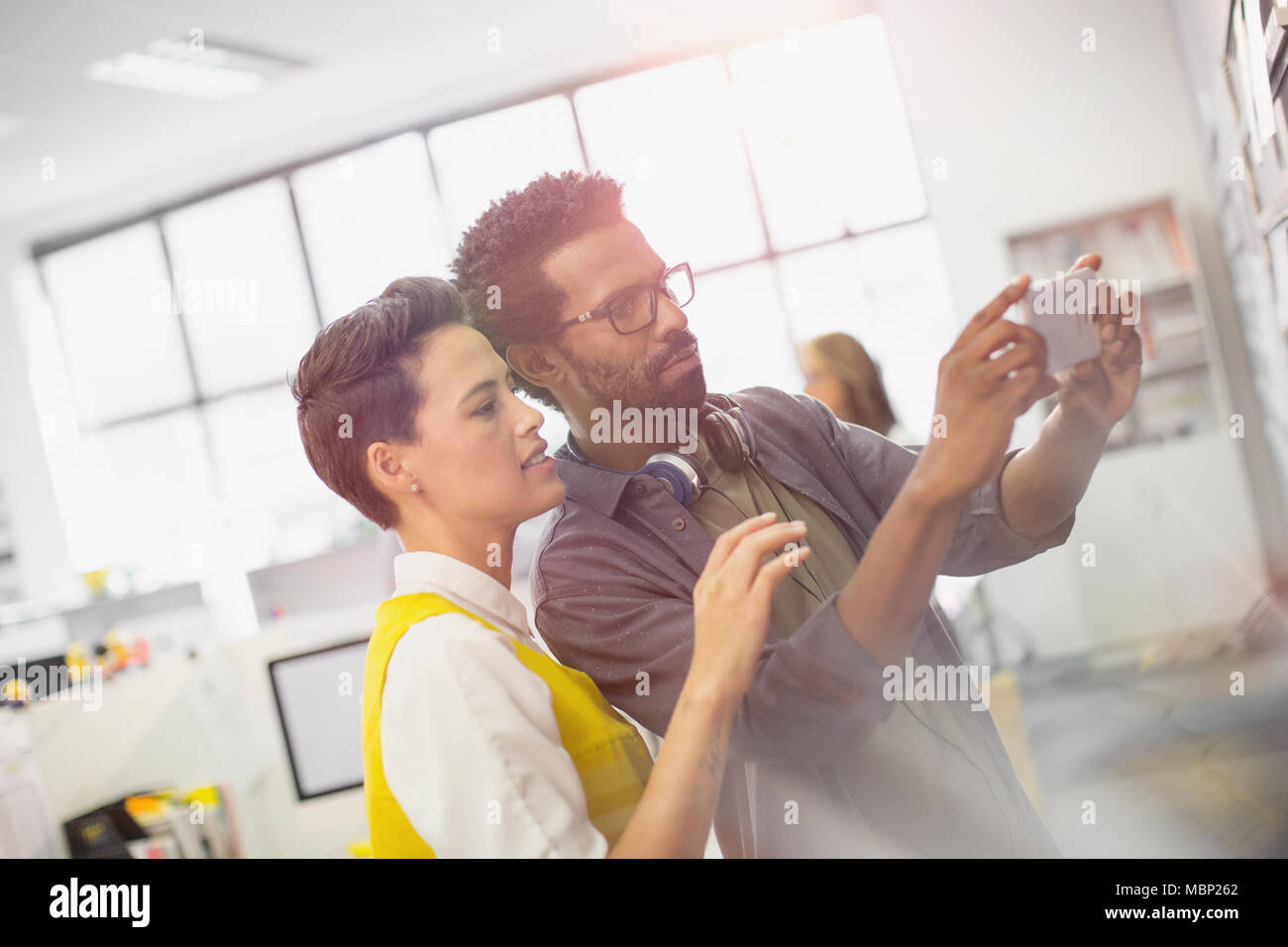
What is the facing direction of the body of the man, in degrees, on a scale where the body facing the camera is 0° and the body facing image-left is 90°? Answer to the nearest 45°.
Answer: approximately 315°

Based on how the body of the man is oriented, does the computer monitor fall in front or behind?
behind

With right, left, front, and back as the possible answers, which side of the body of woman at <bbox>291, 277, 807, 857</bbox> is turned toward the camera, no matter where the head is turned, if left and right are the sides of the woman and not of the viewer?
right

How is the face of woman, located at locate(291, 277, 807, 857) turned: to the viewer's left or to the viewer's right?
to the viewer's right

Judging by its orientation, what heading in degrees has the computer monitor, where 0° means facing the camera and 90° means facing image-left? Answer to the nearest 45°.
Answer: approximately 0°
